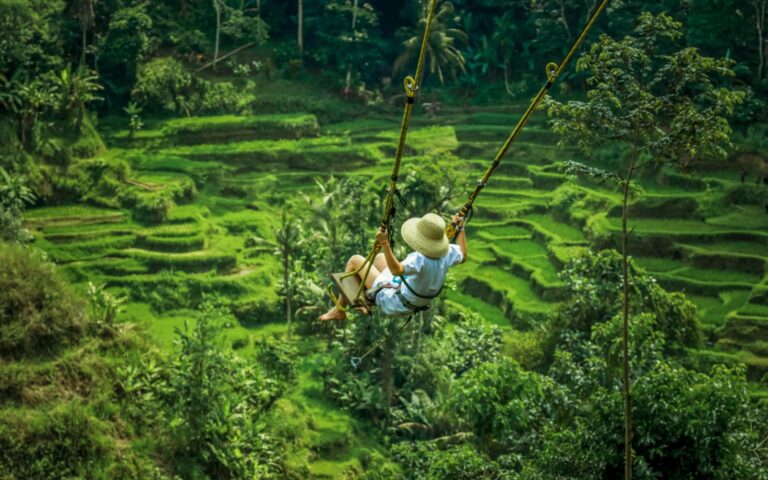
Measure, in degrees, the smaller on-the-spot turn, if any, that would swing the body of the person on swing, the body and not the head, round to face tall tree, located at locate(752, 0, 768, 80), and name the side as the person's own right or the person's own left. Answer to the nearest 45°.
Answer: approximately 90° to the person's own right

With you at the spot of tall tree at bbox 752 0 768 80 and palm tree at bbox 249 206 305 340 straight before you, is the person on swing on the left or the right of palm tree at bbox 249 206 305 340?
left

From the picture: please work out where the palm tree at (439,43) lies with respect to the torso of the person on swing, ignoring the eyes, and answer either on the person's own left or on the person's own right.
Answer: on the person's own right

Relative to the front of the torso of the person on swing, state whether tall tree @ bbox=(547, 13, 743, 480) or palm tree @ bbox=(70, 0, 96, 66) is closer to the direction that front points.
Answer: the palm tree

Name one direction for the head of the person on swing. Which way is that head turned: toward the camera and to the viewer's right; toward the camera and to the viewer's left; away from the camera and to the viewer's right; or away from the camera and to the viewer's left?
away from the camera and to the viewer's left

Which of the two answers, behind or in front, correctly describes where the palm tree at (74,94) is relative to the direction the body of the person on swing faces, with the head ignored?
in front

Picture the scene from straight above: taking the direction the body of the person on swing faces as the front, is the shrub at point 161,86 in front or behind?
in front

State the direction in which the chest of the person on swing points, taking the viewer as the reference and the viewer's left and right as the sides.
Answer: facing away from the viewer and to the left of the viewer

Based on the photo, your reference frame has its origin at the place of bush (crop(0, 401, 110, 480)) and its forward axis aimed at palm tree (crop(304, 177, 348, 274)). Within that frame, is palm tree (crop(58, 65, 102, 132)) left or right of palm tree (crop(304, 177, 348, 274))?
left

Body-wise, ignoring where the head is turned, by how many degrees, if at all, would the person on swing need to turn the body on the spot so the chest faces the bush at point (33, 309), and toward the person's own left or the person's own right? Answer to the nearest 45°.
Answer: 0° — they already face it

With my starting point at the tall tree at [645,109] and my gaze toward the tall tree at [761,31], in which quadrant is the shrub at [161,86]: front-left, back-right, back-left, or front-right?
front-left
